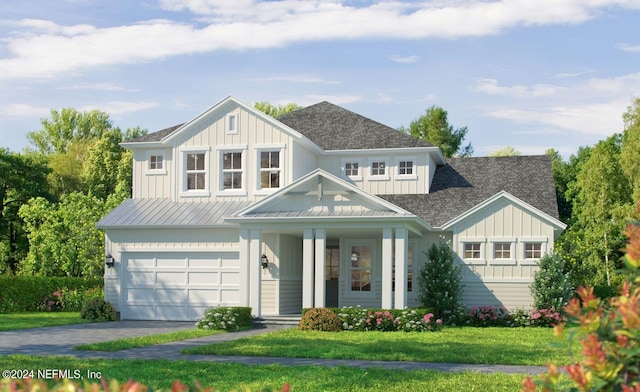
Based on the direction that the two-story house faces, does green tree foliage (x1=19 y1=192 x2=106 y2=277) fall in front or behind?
behind

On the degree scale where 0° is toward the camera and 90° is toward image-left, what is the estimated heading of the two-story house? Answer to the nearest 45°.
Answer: approximately 0°

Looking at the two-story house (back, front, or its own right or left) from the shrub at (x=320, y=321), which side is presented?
front

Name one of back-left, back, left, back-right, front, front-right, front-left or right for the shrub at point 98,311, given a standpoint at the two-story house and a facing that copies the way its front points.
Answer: right

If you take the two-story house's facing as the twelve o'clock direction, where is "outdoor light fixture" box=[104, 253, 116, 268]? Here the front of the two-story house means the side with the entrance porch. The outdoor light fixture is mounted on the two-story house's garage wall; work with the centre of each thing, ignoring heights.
The outdoor light fixture is roughly at 3 o'clock from the two-story house.

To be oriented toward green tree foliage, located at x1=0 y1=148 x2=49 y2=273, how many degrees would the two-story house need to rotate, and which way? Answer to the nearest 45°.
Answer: approximately 135° to its right

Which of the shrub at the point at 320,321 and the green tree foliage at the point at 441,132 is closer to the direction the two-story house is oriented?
the shrub

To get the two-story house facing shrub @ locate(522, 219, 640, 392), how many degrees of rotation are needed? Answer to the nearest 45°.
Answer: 0° — it already faces it

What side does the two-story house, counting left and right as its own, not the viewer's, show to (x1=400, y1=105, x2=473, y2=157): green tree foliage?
back

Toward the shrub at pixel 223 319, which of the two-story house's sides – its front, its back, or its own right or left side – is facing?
front

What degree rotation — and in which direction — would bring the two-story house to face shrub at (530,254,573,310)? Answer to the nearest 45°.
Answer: approximately 90° to its left

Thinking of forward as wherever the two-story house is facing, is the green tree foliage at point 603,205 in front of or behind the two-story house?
behind

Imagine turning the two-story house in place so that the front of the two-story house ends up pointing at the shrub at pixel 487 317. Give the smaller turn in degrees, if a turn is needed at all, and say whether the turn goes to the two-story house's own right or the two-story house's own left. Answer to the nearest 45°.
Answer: approximately 90° to the two-story house's own left

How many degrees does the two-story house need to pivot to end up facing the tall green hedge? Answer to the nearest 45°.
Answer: approximately 135° to its right
